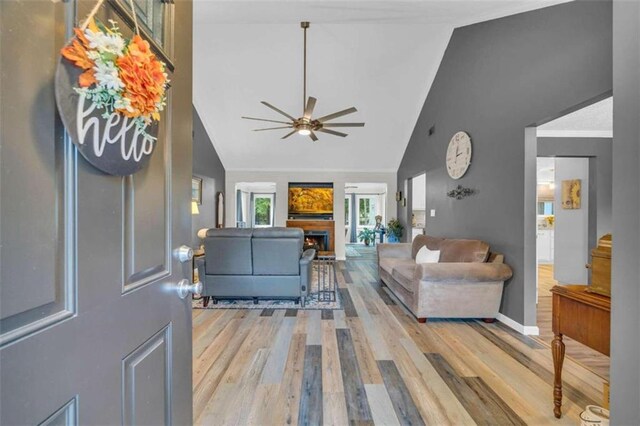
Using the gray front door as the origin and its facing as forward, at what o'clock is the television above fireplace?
The television above fireplace is roughly at 9 o'clock from the gray front door.

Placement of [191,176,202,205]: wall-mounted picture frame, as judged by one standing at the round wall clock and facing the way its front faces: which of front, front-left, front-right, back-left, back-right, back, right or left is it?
front-right

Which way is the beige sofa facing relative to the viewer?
to the viewer's left

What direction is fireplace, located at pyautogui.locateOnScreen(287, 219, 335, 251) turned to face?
toward the camera

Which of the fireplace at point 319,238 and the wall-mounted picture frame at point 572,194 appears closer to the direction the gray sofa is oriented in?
the fireplace

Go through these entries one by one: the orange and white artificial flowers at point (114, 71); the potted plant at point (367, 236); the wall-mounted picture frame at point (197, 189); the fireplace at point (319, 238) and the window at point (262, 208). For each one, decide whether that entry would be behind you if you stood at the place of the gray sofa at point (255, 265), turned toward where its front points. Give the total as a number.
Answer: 1

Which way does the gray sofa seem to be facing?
away from the camera

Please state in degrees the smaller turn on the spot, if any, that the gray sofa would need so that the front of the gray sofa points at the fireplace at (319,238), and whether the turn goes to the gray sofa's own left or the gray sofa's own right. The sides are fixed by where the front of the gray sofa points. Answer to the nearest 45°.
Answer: approximately 45° to the gray sofa's own right

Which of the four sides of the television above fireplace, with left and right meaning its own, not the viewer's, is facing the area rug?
front

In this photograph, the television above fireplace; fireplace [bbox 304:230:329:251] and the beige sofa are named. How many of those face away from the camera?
0

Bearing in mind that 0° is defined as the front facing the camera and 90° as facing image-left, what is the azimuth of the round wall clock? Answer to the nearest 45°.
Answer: approximately 45°

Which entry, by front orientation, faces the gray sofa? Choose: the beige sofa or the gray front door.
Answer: the beige sofa

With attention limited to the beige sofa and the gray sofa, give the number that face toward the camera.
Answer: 0

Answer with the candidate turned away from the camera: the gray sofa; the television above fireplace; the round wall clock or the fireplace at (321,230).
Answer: the gray sofa

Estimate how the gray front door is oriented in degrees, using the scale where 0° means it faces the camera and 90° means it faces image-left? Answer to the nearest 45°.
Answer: approximately 315°

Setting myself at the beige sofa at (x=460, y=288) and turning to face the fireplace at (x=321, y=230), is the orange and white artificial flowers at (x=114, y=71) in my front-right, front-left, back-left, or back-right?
back-left

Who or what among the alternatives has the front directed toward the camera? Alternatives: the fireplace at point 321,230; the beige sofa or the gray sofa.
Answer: the fireplace

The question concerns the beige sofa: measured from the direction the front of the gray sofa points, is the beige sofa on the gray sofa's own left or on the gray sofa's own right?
on the gray sofa's own right
